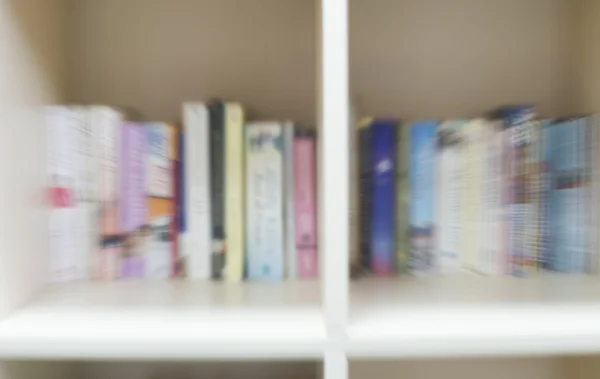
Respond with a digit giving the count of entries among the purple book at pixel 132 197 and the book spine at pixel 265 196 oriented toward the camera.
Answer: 2

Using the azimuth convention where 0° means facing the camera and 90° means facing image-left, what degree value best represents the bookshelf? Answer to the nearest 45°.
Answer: approximately 0°
